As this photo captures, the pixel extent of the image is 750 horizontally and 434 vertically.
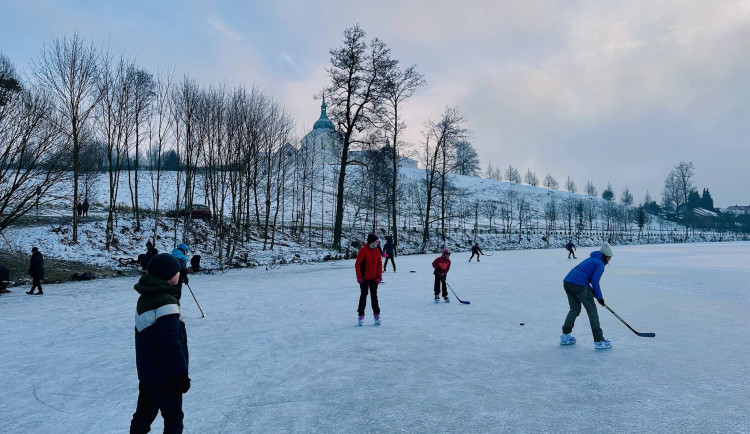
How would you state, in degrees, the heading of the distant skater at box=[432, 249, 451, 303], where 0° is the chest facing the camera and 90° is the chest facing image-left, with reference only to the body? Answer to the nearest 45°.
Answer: approximately 315°

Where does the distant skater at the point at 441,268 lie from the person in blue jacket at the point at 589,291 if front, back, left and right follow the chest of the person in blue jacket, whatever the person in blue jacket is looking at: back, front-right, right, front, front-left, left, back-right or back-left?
back-left

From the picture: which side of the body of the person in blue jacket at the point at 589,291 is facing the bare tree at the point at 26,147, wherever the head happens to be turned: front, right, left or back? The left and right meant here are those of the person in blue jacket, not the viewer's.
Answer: back

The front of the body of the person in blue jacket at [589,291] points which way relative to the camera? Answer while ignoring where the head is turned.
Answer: to the viewer's right

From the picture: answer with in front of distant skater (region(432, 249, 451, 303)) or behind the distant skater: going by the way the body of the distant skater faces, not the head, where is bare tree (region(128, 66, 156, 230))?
behind

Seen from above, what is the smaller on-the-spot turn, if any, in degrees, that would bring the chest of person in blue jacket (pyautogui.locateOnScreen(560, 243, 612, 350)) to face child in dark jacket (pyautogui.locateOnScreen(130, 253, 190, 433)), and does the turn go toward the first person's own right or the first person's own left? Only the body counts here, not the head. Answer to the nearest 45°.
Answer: approximately 135° to the first person's own right

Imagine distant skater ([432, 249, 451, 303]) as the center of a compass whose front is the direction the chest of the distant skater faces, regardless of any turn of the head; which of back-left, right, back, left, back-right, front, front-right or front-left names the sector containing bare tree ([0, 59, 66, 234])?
back-right

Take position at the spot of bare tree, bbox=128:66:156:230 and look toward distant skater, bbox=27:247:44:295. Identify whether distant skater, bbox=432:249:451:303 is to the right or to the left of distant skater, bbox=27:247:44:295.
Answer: left
